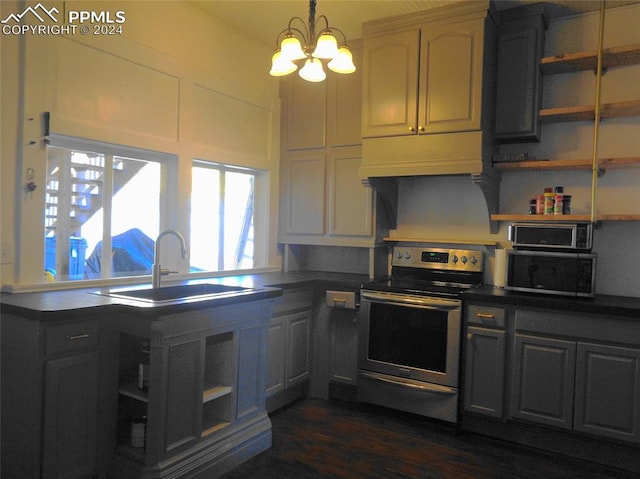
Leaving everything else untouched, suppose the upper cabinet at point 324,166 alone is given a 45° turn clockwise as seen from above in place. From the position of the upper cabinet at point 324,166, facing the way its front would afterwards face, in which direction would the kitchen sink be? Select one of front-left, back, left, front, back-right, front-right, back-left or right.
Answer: front

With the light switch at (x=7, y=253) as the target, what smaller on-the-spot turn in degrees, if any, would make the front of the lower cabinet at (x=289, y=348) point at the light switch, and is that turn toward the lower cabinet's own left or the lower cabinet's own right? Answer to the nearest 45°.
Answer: approximately 90° to the lower cabinet's own right

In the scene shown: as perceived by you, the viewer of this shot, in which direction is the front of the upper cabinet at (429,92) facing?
facing the viewer and to the left of the viewer

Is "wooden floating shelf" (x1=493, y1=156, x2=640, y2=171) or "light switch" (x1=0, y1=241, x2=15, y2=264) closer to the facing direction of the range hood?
the light switch

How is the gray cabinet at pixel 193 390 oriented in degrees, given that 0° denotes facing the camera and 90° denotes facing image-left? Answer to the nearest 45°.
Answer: approximately 315°

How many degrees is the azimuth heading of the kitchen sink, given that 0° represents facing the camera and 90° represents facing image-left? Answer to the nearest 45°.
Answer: approximately 315°

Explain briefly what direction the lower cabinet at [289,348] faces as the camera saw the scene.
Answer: facing the viewer and to the right of the viewer

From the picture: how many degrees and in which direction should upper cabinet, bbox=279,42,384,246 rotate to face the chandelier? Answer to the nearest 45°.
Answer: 0° — it already faces it

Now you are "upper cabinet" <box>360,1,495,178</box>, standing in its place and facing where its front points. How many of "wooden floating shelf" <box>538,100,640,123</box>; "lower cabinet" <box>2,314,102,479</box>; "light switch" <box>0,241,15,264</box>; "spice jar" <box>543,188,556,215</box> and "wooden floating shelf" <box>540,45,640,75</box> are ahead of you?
2

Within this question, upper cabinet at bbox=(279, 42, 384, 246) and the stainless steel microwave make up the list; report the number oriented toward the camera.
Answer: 2

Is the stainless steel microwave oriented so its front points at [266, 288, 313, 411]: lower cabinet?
no

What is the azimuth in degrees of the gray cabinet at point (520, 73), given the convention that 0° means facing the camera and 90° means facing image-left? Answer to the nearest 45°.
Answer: approximately 45°

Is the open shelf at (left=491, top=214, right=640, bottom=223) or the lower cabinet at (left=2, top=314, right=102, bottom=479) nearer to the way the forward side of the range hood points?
the lower cabinet

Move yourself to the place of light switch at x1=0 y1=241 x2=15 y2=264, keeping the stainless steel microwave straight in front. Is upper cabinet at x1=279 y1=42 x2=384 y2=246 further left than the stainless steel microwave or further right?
left
